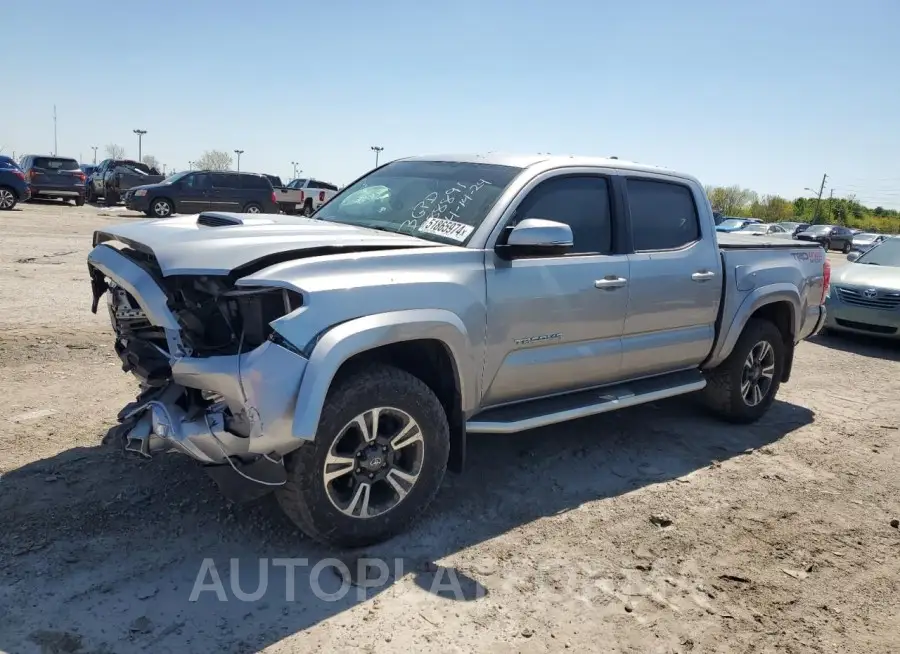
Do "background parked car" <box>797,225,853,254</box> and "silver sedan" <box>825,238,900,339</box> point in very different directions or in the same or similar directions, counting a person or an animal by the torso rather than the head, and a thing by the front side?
same or similar directions

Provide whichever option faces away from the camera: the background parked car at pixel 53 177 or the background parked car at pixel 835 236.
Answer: the background parked car at pixel 53 177

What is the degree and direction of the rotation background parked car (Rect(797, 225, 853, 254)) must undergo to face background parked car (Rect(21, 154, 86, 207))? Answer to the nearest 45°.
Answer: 0° — it already faces it

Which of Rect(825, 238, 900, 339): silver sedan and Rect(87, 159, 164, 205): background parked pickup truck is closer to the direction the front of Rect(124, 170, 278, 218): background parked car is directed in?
the background parked pickup truck

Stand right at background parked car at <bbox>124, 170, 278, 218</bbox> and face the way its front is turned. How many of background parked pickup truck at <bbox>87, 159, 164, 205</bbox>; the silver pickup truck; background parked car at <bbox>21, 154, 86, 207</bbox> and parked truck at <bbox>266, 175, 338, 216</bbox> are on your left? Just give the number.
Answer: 1

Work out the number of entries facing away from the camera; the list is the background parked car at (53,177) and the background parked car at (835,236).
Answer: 1

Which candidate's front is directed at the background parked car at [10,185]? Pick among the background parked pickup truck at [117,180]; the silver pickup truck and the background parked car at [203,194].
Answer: the background parked car at [203,194]

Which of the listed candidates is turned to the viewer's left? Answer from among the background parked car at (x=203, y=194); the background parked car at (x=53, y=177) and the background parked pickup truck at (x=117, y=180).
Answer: the background parked car at (x=203, y=194)

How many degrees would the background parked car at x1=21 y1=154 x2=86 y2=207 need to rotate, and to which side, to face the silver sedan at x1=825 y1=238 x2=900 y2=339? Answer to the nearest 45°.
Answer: approximately 135° to its right

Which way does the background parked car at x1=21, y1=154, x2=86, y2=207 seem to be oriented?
away from the camera

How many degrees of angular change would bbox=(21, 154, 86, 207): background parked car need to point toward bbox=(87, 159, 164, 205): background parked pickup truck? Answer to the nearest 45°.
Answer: approximately 45° to its right

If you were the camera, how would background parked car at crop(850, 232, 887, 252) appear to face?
facing the viewer and to the left of the viewer
